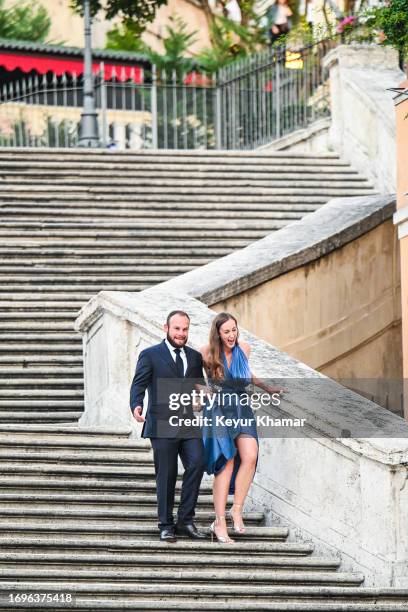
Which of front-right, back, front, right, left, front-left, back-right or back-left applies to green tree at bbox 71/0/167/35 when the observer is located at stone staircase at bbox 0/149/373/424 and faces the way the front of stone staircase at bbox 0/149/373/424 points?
back

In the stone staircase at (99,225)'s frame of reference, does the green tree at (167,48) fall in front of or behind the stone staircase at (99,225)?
behind

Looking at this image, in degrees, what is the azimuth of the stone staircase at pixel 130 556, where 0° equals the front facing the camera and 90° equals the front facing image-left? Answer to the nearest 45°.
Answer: approximately 0°

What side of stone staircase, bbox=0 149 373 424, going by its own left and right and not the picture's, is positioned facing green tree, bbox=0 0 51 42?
back

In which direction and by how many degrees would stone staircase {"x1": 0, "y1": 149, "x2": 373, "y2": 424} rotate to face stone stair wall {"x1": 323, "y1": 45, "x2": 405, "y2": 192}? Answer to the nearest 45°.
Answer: approximately 135° to its left

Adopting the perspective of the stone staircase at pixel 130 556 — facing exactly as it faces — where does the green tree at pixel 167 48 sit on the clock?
The green tree is roughly at 6 o'clock from the stone staircase.

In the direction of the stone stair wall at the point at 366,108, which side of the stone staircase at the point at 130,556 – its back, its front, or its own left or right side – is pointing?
back

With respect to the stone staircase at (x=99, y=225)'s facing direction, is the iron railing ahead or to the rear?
to the rear
